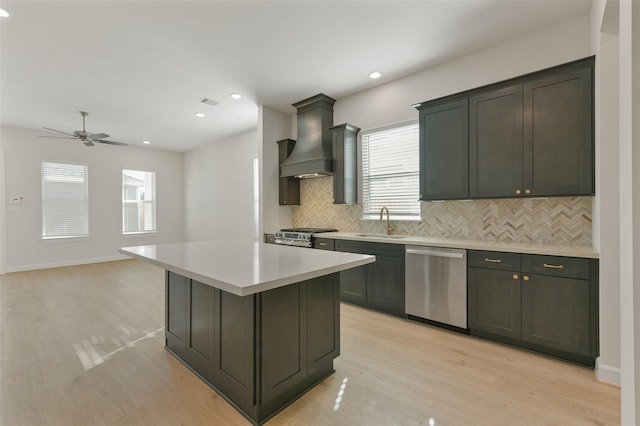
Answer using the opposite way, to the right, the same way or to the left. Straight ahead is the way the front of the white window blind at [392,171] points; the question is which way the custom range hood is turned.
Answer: the same way

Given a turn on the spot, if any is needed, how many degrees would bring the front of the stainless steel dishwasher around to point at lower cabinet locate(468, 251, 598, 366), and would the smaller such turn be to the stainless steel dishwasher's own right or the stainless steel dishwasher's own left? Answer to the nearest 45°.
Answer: approximately 135° to the stainless steel dishwasher's own left

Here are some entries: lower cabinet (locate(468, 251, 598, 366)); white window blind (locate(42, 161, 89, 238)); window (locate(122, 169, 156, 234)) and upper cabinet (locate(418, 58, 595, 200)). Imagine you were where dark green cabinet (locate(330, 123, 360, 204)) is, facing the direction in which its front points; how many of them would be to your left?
2

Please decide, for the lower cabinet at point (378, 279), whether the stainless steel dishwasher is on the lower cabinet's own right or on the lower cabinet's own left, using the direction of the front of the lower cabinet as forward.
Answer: on the lower cabinet's own left

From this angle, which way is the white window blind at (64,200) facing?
toward the camera

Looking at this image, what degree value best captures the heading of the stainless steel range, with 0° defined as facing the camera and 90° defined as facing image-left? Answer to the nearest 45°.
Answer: approximately 45°

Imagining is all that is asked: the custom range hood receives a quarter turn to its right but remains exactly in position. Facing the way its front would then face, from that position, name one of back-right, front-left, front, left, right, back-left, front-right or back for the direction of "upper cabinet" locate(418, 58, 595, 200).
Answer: back

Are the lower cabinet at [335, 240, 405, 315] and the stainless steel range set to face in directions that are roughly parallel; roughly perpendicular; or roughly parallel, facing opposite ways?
roughly parallel

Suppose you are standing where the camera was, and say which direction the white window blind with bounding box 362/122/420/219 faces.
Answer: facing the viewer and to the left of the viewer

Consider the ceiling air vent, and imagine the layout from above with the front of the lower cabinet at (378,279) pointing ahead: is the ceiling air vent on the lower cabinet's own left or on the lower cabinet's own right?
on the lower cabinet's own right

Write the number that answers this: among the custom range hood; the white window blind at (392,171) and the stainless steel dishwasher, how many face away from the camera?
0

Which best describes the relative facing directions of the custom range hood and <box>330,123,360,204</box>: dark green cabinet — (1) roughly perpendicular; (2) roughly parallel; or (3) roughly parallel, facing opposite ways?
roughly parallel

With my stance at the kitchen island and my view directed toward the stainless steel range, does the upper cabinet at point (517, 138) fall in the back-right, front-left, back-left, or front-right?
front-right

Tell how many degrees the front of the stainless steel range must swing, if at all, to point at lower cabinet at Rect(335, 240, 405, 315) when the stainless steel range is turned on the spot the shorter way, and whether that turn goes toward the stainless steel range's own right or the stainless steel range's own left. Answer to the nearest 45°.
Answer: approximately 90° to the stainless steel range's own left

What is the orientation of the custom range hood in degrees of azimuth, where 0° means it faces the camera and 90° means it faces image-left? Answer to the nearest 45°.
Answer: approximately 45°
